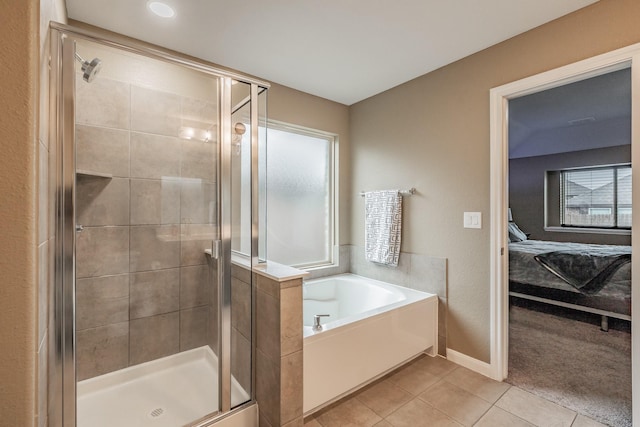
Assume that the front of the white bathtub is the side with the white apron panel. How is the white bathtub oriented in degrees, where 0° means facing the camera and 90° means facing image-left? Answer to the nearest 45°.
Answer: approximately 315°

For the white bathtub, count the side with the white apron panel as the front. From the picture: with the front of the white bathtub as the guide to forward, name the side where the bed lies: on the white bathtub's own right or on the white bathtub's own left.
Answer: on the white bathtub's own left

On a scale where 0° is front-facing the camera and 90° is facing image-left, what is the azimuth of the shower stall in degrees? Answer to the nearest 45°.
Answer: approximately 315°

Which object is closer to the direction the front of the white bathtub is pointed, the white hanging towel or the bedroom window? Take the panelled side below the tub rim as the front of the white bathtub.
the bedroom window

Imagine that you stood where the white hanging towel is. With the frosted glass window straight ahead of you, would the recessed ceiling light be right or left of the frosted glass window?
left

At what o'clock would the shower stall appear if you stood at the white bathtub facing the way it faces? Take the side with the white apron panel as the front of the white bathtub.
The shower stall is roughly at 4 o'clock from the white bathtub.
